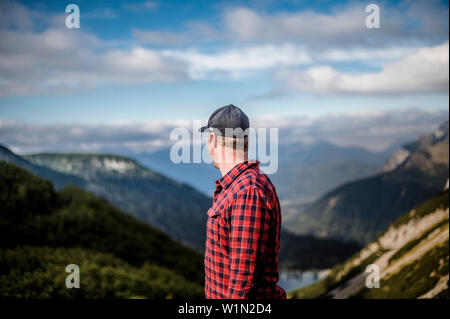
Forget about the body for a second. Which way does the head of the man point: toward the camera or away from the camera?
away from the camera

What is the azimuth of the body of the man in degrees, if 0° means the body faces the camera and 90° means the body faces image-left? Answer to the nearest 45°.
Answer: approximately 90°
